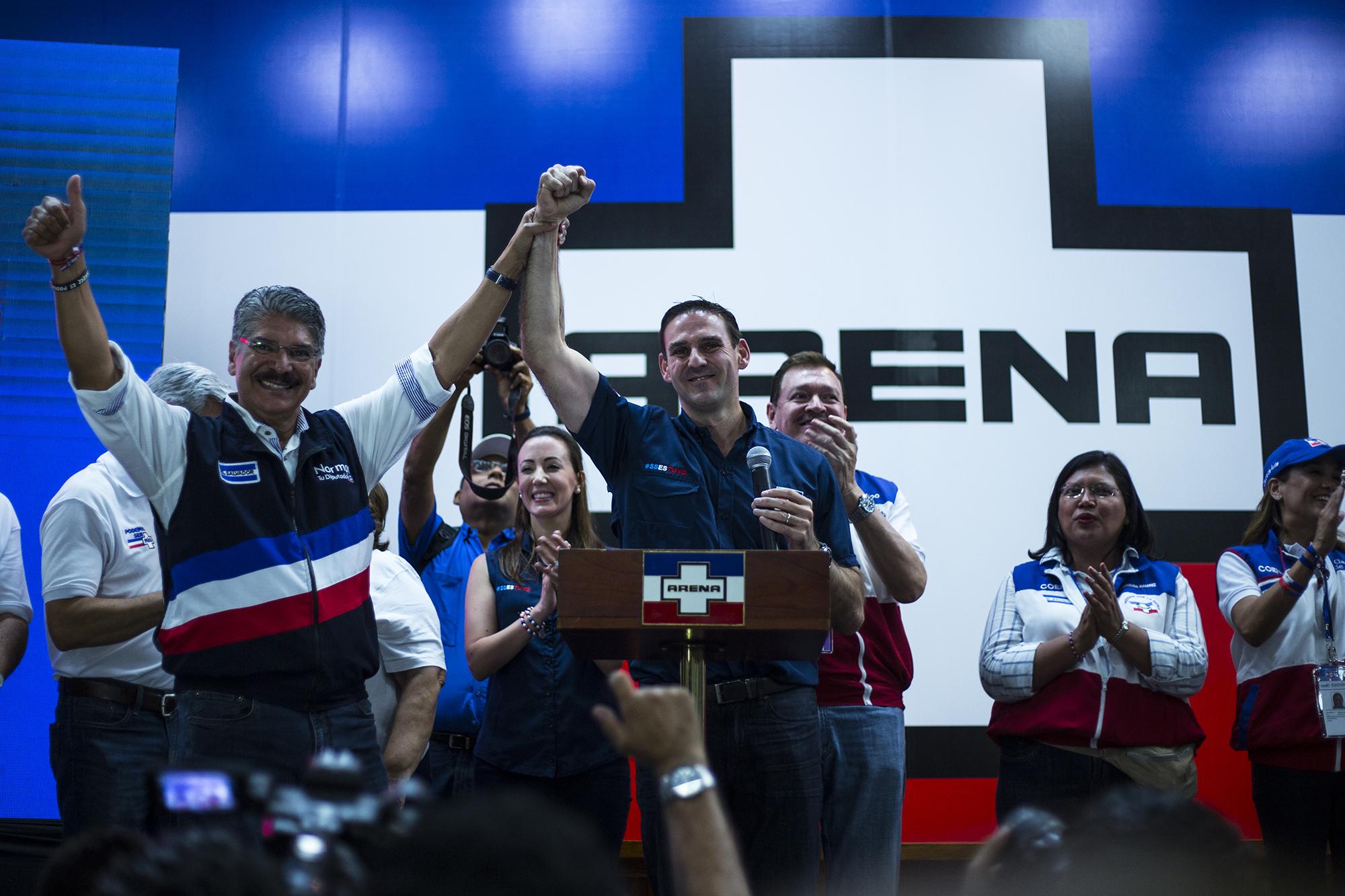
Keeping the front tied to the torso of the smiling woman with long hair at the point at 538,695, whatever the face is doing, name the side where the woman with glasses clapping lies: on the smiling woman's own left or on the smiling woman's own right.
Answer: on the smiling woman's own left

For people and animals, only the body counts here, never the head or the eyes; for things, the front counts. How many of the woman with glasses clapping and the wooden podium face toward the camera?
2

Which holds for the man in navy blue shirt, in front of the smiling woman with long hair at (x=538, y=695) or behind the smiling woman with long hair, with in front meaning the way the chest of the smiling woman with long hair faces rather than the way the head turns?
in front

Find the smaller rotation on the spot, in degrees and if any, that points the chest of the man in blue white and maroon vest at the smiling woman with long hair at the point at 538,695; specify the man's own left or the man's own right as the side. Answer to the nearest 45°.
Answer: approximately 45° to the man's own right

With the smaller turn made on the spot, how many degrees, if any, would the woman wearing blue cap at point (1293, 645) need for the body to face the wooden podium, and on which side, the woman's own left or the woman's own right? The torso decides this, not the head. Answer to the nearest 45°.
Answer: approximately 45° to the woman's own right

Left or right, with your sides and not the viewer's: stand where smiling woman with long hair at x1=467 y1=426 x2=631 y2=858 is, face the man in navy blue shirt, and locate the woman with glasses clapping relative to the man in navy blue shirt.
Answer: left

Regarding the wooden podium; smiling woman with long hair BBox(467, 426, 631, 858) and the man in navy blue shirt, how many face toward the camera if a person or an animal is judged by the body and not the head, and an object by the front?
3

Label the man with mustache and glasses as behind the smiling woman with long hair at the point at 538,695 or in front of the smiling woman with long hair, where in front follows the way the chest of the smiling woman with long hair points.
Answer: in front
